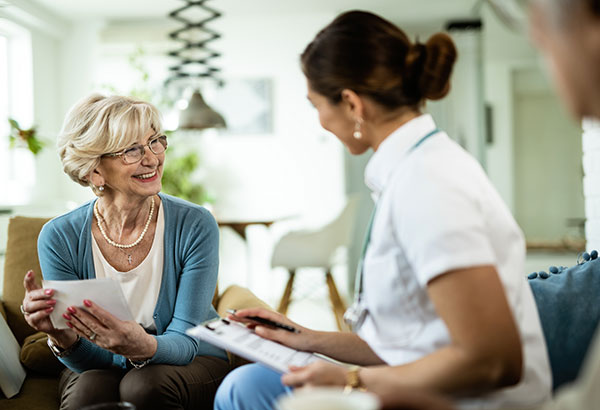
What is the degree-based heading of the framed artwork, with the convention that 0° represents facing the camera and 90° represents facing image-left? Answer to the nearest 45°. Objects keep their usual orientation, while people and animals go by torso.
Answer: approximately 0°

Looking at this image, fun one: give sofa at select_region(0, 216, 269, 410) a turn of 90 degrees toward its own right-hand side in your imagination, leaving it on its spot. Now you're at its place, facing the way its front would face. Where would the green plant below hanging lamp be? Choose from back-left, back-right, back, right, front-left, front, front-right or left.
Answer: right

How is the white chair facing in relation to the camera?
to the viewer's left

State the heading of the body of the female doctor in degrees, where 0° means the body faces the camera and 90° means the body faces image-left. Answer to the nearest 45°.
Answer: approximately 90°

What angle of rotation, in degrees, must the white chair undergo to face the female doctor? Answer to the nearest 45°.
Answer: approximately 90° to its left

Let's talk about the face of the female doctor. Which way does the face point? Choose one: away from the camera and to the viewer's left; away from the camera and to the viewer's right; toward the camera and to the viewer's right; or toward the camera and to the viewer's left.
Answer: away from the camera and to the viewer's left

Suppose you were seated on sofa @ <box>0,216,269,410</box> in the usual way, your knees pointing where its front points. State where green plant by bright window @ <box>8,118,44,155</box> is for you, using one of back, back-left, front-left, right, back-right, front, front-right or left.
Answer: back

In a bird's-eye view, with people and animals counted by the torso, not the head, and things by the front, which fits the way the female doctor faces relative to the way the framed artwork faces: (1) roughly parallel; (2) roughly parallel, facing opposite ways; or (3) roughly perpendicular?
roughly perpendicular

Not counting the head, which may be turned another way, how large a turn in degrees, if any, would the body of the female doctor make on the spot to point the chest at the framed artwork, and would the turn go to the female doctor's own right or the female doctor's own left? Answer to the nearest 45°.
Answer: approximately 90° to the female doctor's own right
